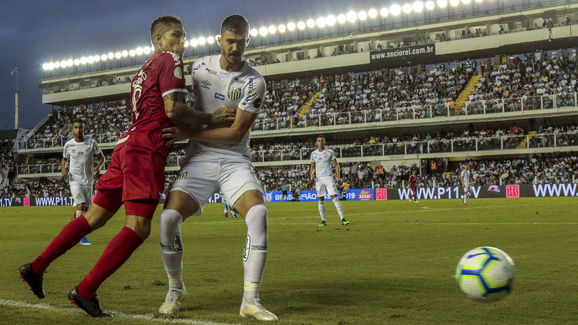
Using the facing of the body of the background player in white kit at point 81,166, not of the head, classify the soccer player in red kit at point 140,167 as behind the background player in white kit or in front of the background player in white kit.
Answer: in front

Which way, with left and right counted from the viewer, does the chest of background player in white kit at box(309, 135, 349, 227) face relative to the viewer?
facing the viewer

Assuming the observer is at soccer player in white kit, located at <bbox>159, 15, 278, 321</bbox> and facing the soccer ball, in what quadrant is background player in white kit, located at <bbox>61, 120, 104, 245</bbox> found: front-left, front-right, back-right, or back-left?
back-left

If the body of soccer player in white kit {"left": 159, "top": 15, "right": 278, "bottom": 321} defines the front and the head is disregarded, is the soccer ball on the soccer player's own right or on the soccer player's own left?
on the soccer player's own left

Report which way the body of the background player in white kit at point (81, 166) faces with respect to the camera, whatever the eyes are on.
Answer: toward the camera

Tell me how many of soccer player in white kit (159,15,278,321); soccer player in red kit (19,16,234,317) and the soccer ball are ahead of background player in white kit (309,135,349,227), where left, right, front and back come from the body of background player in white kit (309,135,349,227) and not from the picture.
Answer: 3

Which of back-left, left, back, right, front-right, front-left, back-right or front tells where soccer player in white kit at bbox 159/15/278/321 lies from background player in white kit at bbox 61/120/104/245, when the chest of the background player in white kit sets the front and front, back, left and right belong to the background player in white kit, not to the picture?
front

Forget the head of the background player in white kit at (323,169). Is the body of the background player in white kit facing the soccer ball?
yes

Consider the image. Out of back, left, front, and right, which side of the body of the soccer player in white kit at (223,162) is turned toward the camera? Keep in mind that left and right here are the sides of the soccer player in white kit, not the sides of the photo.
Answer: front

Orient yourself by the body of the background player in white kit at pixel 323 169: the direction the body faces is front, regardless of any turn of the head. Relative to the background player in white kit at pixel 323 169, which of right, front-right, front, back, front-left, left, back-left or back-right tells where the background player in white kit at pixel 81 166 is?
front-right
